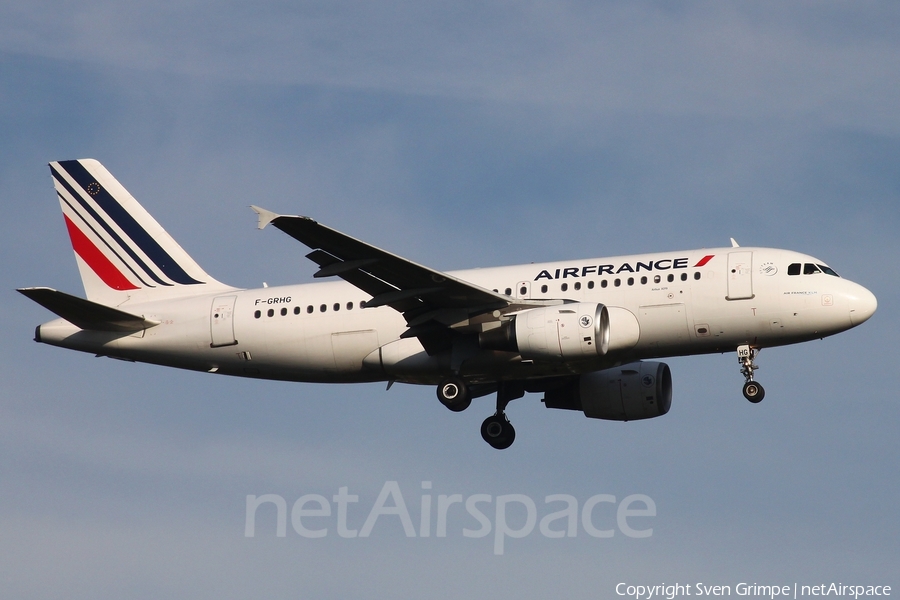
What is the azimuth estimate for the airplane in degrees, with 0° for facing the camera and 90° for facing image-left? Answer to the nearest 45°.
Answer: approximately 270°
